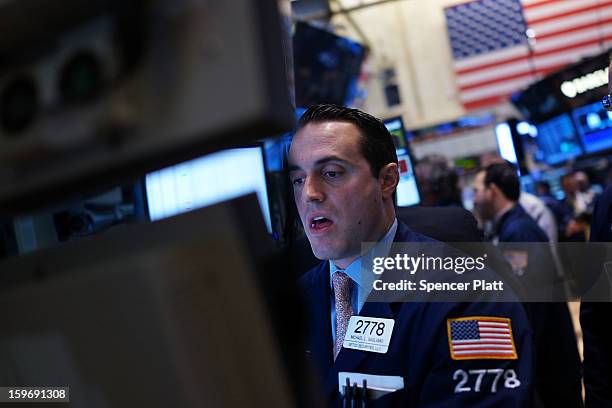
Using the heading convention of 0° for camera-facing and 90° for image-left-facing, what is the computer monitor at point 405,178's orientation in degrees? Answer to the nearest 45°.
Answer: approximately 0°

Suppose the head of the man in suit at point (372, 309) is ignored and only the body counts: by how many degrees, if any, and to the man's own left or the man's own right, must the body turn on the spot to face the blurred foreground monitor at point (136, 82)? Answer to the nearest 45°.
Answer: approximately 45° to the man's own left

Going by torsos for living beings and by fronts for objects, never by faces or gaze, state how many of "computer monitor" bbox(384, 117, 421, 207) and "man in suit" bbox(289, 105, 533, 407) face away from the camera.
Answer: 0

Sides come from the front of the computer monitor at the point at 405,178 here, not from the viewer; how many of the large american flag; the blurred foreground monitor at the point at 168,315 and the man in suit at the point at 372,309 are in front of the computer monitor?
2

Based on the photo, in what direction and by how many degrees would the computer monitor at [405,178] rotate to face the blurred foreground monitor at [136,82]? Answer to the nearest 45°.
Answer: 0° — it already faces it

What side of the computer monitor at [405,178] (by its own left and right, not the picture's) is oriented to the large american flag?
back

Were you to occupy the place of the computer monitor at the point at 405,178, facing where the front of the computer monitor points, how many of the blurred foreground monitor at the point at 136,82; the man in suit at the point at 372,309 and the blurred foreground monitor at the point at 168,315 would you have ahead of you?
3

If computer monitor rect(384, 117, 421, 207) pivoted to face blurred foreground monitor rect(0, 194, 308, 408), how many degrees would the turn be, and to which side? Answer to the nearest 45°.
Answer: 0° — it already faces it

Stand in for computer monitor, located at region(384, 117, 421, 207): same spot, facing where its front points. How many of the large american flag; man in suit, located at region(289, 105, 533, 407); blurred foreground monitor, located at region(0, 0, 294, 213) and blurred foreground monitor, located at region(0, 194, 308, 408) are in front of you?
3

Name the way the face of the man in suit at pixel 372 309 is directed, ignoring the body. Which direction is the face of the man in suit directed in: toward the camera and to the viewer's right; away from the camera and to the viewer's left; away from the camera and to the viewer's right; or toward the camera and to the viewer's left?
toward the camera and to the viewer's left

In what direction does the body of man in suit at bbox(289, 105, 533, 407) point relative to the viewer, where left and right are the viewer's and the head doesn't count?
facing the viewer and to the left of the viewer
